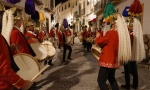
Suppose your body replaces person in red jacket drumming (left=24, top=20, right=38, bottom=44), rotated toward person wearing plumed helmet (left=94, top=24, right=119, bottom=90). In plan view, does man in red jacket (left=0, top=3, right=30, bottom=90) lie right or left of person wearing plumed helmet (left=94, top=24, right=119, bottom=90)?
right

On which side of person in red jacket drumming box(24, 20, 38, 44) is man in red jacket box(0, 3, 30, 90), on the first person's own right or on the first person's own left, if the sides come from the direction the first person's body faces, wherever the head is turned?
on the first person's own right
